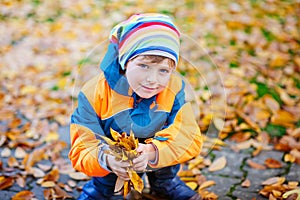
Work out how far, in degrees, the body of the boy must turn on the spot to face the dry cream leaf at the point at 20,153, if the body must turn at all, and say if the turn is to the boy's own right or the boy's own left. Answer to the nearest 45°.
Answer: approximately 135° to the boy's own right

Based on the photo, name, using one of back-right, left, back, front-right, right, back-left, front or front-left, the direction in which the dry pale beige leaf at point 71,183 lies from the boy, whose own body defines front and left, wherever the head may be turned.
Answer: back-right

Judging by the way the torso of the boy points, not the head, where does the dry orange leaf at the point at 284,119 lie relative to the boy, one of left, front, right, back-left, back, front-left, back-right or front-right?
back-left

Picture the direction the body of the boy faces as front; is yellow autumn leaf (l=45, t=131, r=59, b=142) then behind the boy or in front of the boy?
behind

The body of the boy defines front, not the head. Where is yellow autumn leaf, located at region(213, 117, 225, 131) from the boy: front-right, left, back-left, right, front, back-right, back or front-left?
back-left

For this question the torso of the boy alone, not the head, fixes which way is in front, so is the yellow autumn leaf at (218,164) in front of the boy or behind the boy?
behind

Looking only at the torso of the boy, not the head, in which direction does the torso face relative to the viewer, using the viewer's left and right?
facing the viewer

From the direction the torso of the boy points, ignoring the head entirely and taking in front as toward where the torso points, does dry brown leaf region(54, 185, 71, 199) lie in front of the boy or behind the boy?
behind

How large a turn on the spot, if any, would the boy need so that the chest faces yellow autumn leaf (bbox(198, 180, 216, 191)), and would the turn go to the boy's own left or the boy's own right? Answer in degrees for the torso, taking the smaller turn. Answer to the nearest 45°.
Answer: approximately 135° to the boy's own left

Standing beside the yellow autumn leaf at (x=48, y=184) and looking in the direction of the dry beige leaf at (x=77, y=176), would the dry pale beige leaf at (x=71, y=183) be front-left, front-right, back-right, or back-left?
front-right

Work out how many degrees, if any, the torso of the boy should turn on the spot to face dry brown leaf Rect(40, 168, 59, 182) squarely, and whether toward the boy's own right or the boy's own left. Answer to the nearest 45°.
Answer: approximately 135° to the boy's own right
